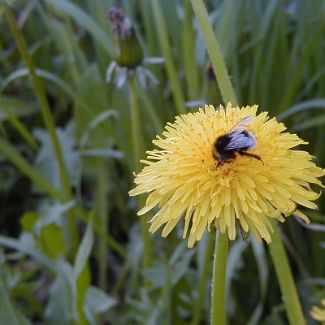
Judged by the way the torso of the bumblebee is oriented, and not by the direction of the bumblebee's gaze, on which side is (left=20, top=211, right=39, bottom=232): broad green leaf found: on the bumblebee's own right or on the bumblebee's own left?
on the bumblebee's own right

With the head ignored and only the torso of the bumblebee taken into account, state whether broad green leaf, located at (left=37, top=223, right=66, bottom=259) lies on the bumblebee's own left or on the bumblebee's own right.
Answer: on the bumblebee's own right

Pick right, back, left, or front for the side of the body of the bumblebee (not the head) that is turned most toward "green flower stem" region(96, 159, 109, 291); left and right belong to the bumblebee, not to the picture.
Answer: right

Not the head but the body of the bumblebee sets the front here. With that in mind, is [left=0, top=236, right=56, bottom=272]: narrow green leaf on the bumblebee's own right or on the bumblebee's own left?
on the bumblebee's own right

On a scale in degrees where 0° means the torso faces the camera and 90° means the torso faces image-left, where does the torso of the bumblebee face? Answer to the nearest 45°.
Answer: approximately 45°

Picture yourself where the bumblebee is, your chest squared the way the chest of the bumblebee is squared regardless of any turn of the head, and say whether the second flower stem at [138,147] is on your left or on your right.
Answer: on your right
